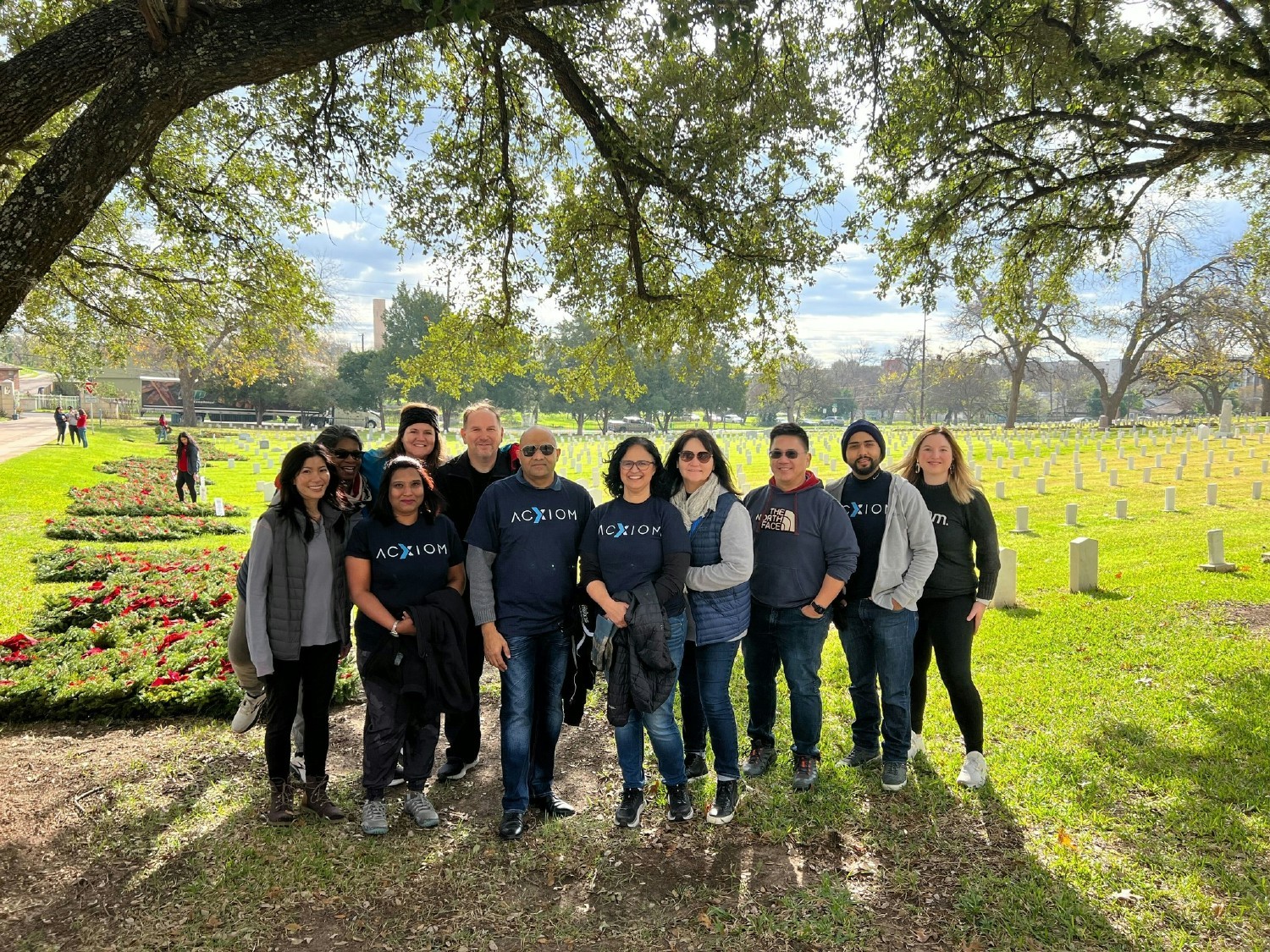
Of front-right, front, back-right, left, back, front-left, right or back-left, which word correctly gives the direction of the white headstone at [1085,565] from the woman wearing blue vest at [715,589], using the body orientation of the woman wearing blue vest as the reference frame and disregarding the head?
back

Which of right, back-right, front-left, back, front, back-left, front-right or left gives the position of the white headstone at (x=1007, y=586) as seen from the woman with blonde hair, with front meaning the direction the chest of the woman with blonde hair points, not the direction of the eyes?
back

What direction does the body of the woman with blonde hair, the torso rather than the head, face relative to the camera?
toward the camera

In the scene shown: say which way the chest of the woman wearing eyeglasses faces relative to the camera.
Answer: toward the camera

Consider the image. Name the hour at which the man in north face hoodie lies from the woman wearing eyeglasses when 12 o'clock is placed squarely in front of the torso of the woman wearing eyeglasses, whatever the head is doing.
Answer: The man in north face hoodie is roughly at 8 o'clock from the woman wearing eyeglasses.

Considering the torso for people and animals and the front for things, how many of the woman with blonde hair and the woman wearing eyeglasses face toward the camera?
2

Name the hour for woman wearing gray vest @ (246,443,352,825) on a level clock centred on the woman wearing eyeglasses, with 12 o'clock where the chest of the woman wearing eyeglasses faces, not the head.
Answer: The woman wearing gray vest is roughly at 3 o'clock from the woman wearing eyeglasses.

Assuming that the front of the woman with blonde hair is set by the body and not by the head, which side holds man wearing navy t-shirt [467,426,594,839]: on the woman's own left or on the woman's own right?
on the woman's own right
